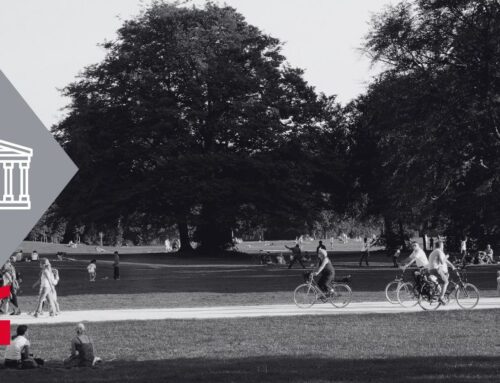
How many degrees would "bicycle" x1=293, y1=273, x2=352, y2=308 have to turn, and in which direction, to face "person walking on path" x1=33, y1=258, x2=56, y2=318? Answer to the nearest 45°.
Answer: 0° — it already faces them

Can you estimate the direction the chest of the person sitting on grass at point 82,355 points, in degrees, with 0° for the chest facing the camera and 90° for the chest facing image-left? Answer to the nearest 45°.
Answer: approximately 180°

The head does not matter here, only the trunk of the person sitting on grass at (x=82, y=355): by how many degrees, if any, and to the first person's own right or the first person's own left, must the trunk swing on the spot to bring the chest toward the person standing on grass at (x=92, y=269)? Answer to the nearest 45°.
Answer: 0° — they already face them

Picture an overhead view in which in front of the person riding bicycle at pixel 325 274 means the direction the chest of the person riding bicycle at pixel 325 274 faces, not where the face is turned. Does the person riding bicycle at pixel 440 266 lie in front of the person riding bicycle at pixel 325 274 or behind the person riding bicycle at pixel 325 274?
behind

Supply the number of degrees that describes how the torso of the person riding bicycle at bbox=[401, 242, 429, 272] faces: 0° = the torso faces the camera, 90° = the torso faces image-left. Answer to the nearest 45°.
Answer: approximately 90°

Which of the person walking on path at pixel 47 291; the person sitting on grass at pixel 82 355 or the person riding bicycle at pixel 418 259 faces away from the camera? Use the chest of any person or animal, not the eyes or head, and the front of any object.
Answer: the person sitting on grass

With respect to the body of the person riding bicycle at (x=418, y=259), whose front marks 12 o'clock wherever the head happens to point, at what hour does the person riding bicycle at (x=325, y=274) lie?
the person riding bicycle at (x=325, y=274) is roughly at 12 o'clock from the person riding bicycle at (x=418, y=259).
